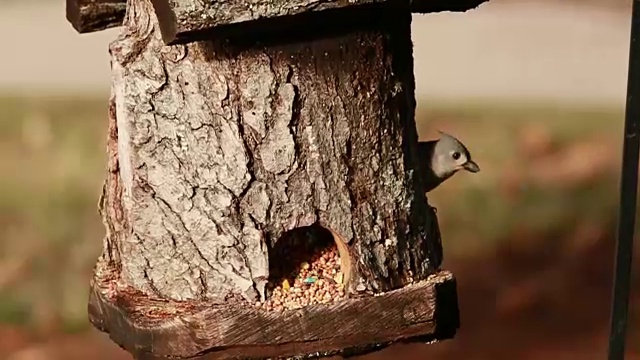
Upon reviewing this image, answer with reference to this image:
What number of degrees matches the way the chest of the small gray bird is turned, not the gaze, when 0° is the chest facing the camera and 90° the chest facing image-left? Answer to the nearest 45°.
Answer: approximately 270°
